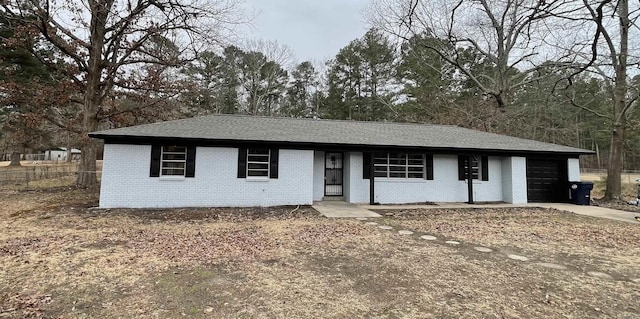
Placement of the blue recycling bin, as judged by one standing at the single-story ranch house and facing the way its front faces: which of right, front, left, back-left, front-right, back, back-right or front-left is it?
left

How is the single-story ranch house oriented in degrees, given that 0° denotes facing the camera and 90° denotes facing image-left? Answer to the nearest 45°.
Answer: approximately 0°

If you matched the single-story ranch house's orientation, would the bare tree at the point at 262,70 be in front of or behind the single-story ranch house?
behind

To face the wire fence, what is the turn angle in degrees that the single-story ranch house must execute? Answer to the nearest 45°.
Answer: approximately 90° to its right

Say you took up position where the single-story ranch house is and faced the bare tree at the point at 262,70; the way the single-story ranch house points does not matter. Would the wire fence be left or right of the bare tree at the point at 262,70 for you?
left
